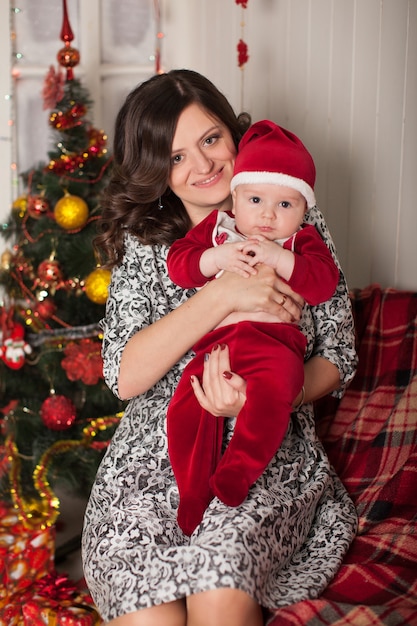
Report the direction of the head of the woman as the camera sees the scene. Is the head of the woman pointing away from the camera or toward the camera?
toward the camera

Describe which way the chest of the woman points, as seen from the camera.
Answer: toward the camera
